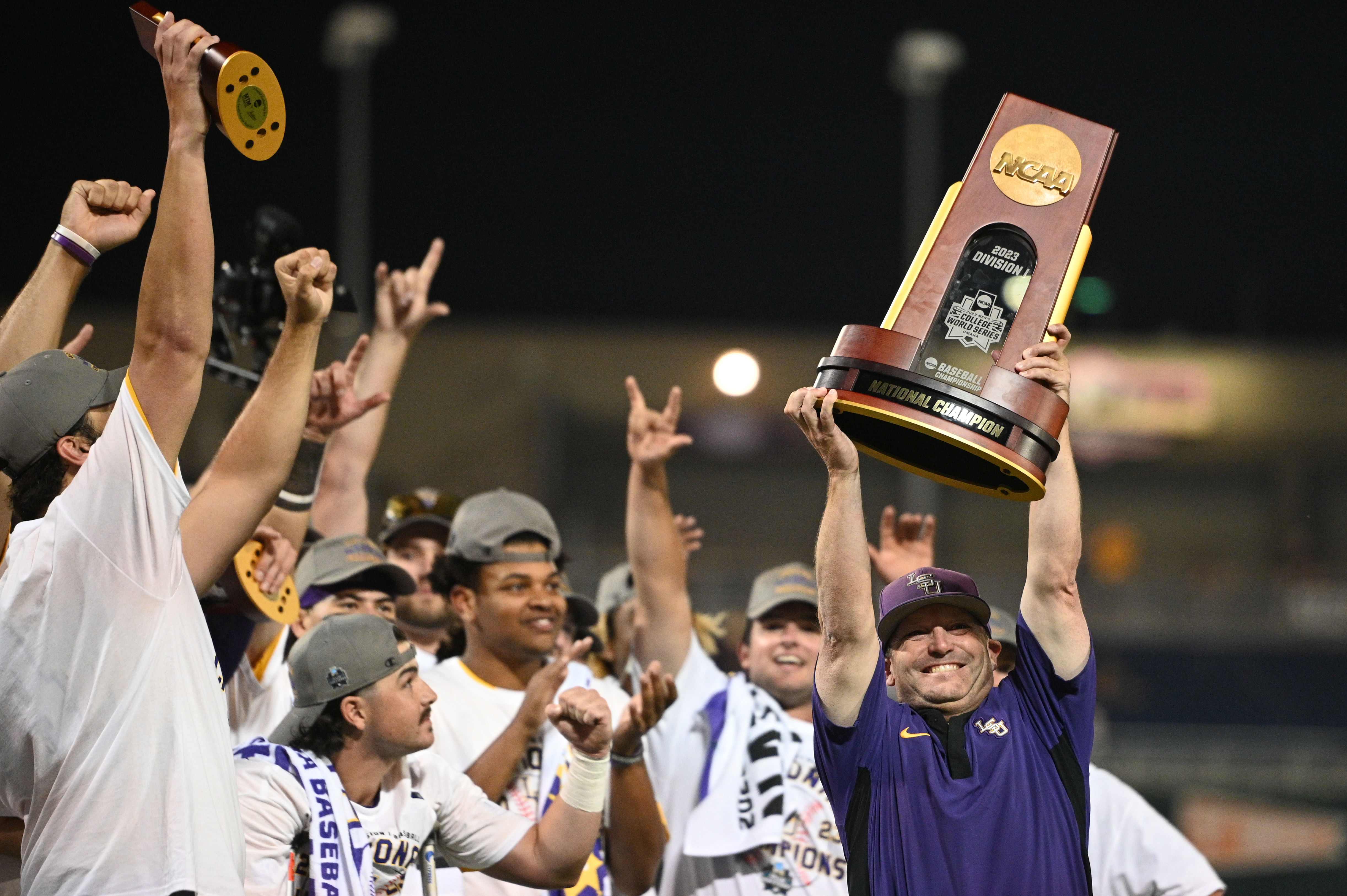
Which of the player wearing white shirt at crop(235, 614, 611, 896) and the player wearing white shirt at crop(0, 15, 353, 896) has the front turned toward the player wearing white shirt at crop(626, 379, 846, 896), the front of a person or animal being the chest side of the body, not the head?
the player wearing white shirt at crop(0, 15, 353, 896)

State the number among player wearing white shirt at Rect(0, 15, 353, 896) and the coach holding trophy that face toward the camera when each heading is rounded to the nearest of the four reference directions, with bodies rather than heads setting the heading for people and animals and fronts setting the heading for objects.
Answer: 1

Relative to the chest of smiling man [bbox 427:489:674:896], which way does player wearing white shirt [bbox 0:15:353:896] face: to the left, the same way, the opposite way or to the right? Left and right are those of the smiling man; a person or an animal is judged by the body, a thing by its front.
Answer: to the left

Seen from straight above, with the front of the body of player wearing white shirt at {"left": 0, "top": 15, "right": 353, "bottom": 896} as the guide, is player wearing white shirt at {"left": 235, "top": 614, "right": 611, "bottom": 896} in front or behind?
in front

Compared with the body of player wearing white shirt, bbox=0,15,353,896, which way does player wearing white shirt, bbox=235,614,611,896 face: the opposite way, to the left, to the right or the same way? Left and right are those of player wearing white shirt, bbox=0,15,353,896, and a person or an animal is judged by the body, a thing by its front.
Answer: to the right

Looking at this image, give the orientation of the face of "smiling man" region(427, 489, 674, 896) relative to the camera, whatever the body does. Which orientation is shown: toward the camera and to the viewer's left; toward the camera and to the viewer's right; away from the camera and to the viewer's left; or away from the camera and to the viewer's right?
toward the camera and to the viewer's right

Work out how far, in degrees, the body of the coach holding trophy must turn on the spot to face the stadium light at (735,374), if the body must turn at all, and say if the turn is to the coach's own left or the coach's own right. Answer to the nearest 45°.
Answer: approximately 135° to the coach's own right

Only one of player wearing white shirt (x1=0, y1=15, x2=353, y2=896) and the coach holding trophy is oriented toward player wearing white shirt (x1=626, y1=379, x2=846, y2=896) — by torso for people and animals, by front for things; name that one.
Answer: player wearing white shirt (x1=0, y1=15, x2=353, y2=896)

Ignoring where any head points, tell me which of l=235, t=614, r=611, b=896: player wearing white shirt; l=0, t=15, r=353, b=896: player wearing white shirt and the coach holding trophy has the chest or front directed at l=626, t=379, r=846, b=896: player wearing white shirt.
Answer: l=0, t=15, r=353, b=896: player wearing white shirt

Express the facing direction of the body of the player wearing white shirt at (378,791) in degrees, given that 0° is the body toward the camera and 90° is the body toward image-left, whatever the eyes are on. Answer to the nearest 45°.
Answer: approximately 315°

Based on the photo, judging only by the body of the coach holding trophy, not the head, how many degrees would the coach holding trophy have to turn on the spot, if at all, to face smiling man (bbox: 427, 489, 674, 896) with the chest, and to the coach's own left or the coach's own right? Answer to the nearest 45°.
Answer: approximately 135° to the coach's own right

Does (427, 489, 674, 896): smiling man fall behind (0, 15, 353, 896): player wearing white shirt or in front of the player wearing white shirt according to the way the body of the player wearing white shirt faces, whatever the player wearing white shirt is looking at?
in front
